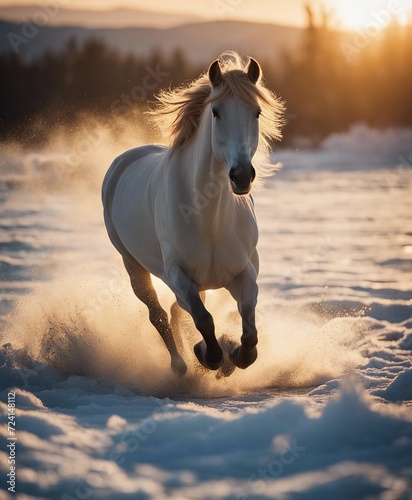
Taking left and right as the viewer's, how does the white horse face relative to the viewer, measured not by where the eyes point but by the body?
facing the viewer and to the right of the viewer
